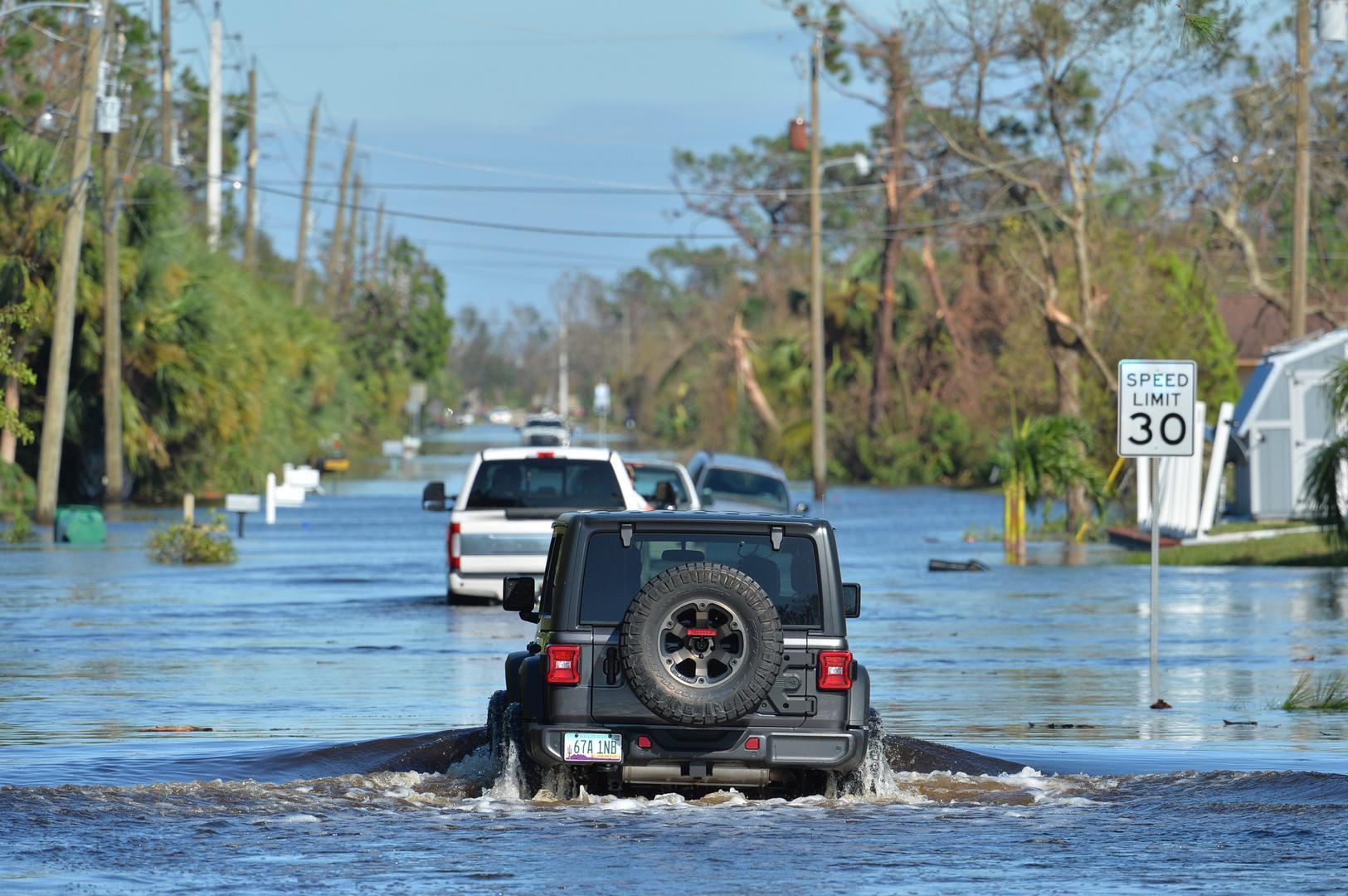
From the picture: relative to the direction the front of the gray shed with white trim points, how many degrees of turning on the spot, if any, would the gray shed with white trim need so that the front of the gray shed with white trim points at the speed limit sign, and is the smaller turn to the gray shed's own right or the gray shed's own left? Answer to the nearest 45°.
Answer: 0° — it already faces it

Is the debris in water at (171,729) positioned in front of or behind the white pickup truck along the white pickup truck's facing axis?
behind

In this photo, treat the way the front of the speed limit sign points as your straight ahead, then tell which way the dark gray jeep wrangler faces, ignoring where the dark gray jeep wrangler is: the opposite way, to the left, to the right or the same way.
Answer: the opposite way

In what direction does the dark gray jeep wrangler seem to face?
away from the camera

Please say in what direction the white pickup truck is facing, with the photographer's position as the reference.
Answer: facing away from the viewer

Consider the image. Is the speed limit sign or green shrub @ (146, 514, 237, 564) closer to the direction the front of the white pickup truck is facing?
the green shrub

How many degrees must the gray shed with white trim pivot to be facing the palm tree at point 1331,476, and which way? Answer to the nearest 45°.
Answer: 0° — it already faces it

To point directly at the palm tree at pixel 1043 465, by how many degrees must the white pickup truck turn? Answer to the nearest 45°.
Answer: approximately 45° to its right

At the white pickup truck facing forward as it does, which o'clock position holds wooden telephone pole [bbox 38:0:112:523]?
The wooden telephone pole is roughly at 11 o'clock from the white pickup truck.

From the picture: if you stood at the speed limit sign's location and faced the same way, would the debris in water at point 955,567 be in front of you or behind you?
behind

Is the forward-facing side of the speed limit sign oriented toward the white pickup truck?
no

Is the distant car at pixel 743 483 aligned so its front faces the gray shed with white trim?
no

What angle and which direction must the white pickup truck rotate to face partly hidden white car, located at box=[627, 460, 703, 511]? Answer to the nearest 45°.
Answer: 0° — it already faces it
